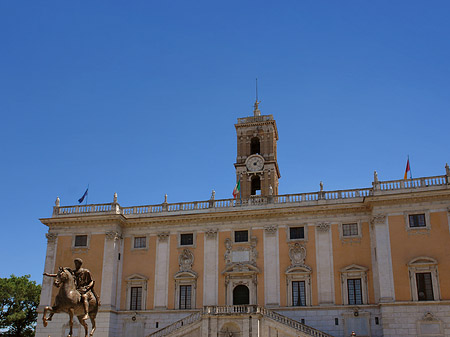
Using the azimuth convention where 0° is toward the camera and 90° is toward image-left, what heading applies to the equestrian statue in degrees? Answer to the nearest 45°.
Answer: approximately 45°
